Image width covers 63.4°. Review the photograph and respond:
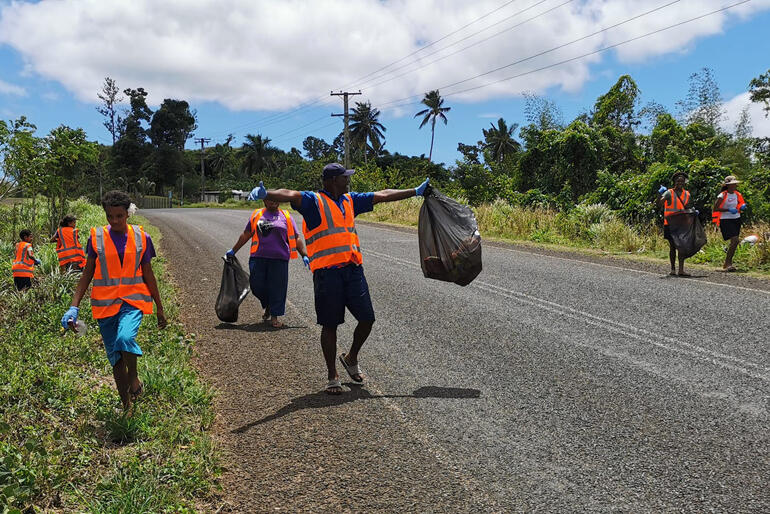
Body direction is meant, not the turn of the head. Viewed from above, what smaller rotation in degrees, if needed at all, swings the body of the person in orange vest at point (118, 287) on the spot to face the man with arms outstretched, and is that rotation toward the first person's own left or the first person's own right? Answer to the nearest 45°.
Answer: approximately 90° to the first person's own left

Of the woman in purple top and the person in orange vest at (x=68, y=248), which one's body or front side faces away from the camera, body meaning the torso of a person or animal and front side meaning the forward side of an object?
the person in orange vest

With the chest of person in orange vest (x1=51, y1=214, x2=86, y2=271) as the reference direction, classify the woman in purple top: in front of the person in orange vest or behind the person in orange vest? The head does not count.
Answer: behind

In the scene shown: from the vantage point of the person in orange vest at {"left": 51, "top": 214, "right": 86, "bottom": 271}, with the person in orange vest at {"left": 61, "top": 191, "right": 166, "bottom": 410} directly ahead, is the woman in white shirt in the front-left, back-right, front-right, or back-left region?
front-left

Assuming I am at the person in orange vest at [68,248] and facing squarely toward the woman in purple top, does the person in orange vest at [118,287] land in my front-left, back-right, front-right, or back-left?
front-right

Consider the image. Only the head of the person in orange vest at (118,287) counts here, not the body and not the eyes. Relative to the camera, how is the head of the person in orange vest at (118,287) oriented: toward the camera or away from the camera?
toward the camera

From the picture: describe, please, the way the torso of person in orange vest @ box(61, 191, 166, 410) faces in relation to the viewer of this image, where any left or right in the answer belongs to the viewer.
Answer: facing the viewer

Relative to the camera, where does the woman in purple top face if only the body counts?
toward the camera

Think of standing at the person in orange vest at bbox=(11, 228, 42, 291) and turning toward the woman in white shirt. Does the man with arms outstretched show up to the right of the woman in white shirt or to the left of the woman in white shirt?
right

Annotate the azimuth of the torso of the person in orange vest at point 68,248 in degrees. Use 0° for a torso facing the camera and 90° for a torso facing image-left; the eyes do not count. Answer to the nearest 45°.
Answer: approximately 180°

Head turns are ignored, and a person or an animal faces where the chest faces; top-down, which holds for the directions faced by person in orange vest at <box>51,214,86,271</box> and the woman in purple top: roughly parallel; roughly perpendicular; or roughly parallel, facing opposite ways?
roughly parallel, facing opposite ways

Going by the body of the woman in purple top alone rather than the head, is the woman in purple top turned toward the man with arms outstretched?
yes
